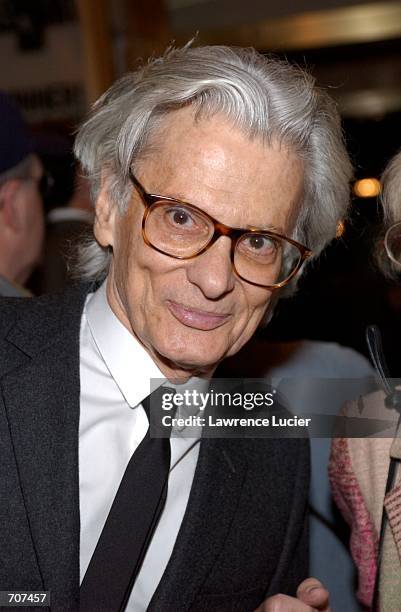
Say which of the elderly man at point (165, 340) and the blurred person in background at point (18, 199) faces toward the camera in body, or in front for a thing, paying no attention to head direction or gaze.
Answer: the elderly man

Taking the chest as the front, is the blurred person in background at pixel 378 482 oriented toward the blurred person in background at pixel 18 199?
no

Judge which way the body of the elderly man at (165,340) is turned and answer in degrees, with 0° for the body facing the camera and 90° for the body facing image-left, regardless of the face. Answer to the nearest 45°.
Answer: approximately 0°

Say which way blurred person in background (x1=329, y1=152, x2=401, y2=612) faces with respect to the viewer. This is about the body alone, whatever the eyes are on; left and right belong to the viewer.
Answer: facing the viewer
